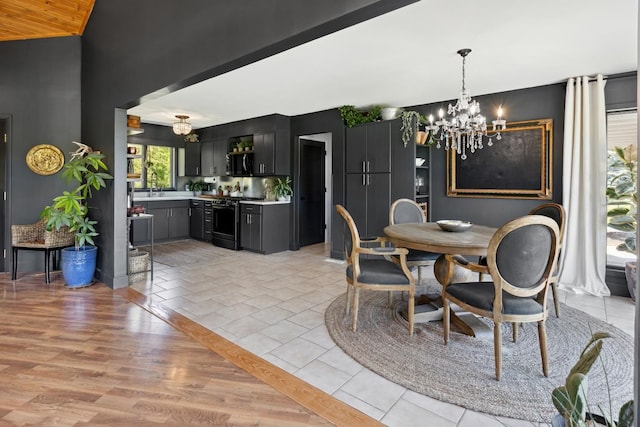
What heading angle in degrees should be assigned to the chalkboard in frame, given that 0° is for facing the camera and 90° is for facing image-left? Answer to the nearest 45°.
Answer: approximately 45°

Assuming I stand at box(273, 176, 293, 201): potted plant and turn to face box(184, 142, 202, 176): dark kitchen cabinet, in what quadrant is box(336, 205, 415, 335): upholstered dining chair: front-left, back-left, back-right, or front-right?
back-left

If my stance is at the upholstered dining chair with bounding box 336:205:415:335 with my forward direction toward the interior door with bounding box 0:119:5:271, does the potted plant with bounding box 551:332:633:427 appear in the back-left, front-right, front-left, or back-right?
back-left

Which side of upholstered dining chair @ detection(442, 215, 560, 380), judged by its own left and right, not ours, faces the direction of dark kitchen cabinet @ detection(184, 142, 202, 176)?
front

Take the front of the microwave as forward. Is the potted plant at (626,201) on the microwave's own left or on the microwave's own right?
on the microwave's own left

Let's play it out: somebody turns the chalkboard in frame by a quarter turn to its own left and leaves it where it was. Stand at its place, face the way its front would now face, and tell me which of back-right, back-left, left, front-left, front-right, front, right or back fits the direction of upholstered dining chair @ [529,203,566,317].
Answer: front-right

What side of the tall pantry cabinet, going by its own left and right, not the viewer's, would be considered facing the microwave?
right

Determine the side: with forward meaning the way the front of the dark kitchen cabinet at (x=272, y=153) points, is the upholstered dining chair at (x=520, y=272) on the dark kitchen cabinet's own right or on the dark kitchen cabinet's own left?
on the dark kitchen cabinet's own left

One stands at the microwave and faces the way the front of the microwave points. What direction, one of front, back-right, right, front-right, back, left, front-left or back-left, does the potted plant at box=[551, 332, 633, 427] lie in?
front-left

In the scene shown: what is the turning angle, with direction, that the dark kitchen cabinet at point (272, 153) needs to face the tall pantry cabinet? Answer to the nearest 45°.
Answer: approximately 90° to its left

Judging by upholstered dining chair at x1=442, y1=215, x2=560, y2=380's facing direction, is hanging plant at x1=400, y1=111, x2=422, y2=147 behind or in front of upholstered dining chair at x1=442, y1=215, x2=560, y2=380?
in front
